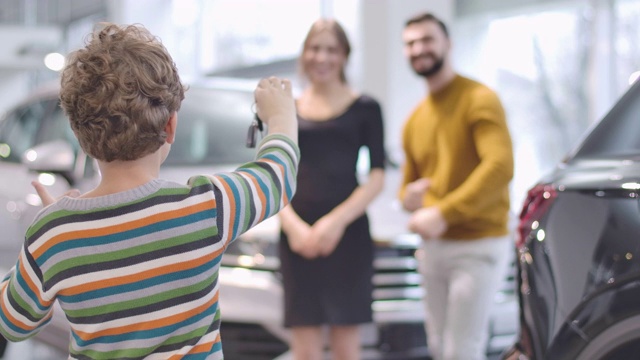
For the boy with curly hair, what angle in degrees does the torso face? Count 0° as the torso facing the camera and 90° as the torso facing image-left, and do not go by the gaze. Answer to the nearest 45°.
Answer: approximately 180°

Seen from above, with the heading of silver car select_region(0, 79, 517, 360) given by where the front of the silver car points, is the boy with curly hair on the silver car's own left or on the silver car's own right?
on the silver car's own right

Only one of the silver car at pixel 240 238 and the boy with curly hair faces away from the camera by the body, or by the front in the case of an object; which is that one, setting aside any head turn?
the boy with curly hair
